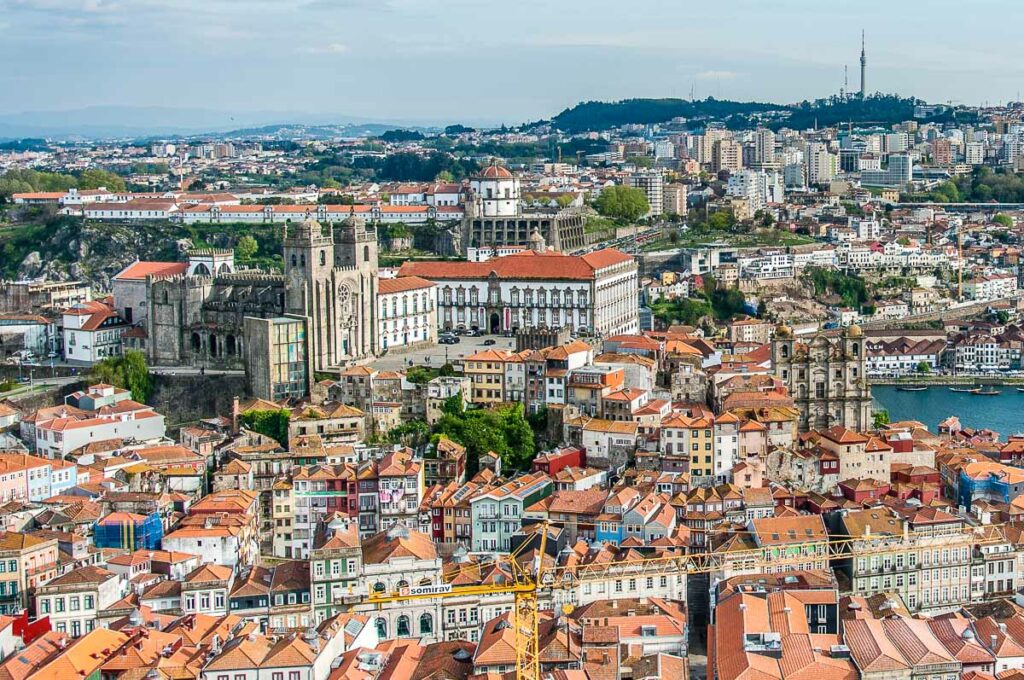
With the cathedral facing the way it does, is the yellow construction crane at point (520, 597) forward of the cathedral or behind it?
forward

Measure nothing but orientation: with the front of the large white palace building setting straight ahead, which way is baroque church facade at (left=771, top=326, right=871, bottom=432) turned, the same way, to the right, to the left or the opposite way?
the same way

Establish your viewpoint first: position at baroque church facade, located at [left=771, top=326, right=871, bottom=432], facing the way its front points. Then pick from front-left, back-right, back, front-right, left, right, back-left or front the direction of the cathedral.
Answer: right

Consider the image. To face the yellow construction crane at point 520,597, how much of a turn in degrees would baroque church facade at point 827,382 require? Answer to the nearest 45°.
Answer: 0° — it already faces it

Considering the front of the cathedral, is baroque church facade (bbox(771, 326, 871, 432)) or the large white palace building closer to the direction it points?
the baroque church facade

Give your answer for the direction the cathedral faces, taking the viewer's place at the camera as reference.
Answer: facing the viewer and to the right of the viewer

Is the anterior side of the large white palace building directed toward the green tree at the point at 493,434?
yes

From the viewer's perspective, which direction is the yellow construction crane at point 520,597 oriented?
to the viewer's right

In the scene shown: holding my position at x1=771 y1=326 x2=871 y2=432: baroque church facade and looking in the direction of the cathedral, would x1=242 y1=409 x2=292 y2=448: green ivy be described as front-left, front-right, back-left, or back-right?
front-left

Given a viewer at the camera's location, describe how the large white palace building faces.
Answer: facing the viewer

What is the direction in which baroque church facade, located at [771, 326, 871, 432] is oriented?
toward the camera

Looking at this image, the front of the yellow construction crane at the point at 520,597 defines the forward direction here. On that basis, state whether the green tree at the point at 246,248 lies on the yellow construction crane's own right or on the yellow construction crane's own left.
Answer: on the yellow construction crane's own left

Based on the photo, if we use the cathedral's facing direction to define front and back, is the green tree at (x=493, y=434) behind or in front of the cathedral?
in front

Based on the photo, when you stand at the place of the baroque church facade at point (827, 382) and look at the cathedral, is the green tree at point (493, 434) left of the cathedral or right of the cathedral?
left

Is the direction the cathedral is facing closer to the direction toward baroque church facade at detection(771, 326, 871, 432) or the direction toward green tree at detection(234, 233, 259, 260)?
the baroque church facade
